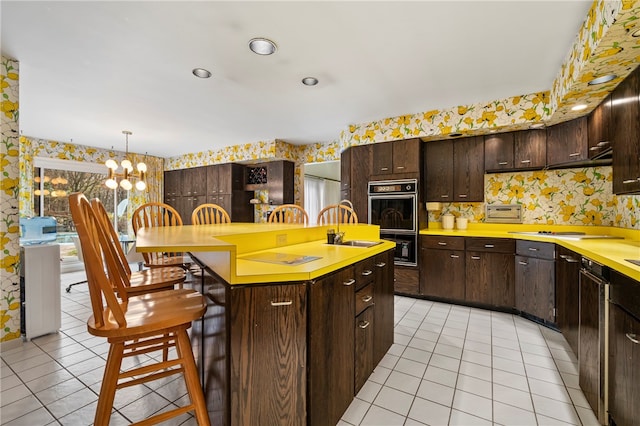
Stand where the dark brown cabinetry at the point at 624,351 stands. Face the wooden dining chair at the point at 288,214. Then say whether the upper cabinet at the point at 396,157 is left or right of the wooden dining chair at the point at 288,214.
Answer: right

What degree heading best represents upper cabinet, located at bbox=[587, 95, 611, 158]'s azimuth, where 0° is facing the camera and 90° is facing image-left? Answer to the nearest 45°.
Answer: approximately 90°

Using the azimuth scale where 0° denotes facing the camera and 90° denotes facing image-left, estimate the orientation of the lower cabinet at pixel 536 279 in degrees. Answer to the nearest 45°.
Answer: approximately 45°

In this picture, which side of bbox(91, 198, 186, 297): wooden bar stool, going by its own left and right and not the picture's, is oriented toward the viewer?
right

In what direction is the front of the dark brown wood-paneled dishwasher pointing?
to the viewer's left

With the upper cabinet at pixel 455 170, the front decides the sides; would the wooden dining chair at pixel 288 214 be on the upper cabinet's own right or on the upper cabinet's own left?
on the upper cabinet's own right

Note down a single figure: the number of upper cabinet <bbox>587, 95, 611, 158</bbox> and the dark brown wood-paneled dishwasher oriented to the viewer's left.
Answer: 2

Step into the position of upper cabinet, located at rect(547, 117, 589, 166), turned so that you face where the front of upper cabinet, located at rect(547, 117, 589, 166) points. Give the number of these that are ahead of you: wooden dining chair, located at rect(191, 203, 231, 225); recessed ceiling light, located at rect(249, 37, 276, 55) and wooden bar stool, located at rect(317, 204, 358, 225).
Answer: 3
